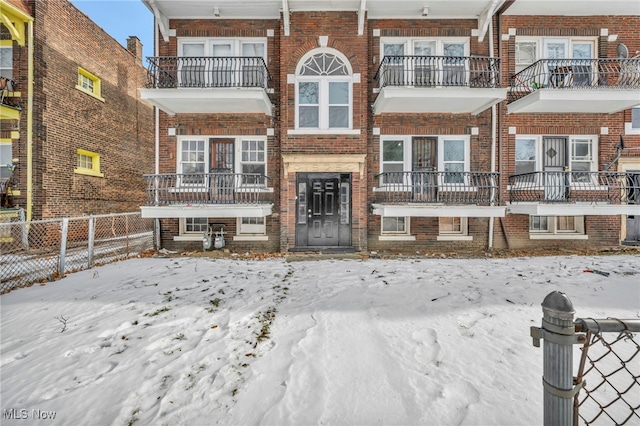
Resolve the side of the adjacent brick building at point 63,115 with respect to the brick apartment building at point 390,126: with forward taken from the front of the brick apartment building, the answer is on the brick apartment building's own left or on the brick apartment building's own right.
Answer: on the brick apartment building's own right

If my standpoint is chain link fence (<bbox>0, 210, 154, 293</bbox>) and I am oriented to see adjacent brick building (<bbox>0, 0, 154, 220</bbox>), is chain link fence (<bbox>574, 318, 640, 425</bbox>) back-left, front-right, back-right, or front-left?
back-right

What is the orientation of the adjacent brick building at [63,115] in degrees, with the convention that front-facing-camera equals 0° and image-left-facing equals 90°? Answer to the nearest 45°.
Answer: approximately 45°

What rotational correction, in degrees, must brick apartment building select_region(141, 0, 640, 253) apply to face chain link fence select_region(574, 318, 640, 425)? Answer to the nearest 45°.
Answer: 0° — it already faces it

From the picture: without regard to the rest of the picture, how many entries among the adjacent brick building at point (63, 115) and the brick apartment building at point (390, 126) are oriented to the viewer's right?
0

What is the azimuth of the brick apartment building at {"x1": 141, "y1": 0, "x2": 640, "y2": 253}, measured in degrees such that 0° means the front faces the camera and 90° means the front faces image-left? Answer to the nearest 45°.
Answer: approximately 0°

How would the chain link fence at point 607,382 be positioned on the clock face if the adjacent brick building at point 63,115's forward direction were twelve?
The chain link fence is roughly at 10 o'clock from the adjacent brick building.
